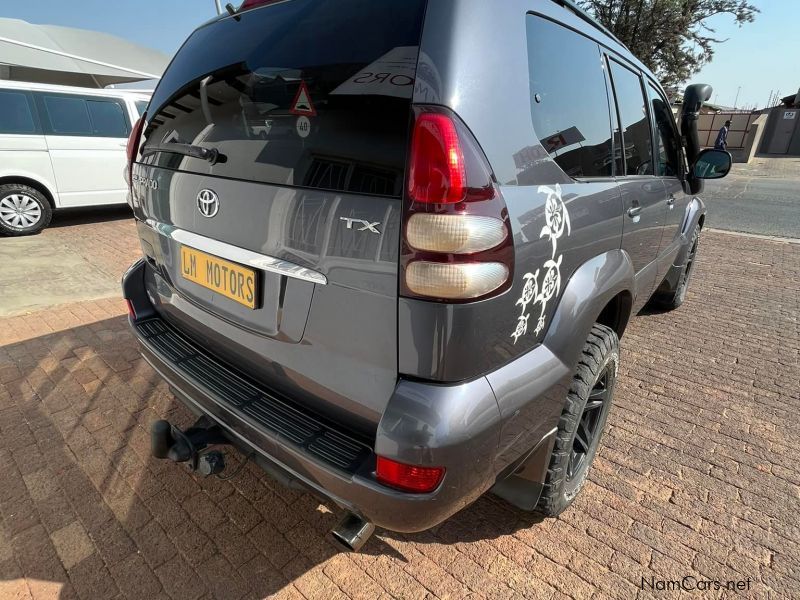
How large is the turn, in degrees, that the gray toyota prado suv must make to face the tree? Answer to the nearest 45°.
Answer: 0° — it already faces it

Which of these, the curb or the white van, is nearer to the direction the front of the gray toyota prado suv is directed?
the curb

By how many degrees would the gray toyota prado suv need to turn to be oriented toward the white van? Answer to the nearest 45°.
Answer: approximately 90° to its left

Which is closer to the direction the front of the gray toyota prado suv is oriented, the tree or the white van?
the tree

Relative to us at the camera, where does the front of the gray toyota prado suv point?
facing away from the viewer and to the right of the viewer

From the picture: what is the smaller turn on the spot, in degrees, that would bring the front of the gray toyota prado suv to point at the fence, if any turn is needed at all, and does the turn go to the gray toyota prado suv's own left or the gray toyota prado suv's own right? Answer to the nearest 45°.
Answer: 0° — it already faces it

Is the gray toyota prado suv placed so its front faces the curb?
yes

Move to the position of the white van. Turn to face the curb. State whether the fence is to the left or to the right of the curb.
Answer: left
